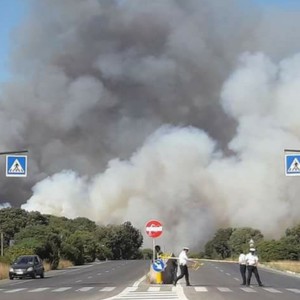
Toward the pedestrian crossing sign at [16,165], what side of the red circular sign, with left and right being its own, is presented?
right

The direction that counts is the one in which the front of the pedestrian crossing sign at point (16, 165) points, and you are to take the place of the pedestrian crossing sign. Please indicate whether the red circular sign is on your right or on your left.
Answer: on your left

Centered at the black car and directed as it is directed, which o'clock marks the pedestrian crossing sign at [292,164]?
The pedestrian crossing sign is roughly at 9 o'clock from the black car.

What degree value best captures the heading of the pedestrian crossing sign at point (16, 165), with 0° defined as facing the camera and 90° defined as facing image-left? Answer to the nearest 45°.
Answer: approximately 0°

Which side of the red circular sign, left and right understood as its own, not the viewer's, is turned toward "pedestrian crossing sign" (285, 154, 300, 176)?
left

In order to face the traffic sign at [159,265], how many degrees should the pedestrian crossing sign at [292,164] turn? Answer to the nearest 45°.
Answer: approximately 45° to its right
